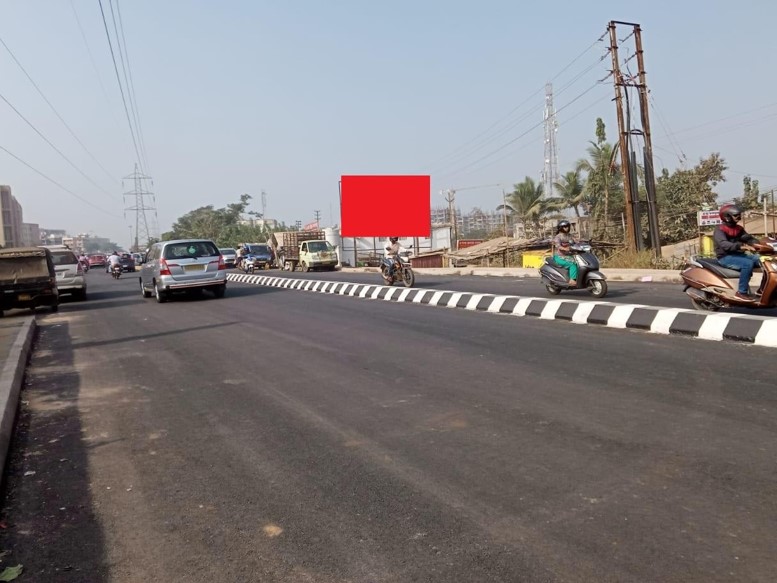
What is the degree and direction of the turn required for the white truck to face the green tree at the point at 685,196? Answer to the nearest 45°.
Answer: approximately 45° to its left

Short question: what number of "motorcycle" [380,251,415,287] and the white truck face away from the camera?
0

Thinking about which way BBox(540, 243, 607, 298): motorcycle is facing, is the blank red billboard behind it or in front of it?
behind

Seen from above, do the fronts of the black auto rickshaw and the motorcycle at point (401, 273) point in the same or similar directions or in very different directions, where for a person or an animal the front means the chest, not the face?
very different directions

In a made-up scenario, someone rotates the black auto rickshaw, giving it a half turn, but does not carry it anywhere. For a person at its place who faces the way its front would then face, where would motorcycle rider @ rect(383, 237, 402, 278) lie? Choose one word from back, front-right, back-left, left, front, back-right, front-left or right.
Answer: left

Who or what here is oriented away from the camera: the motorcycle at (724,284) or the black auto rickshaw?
the black auto rickshaw

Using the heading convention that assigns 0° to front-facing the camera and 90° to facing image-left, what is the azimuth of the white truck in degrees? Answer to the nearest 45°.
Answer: approximately 315°

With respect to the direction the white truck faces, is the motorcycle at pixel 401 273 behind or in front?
in front
